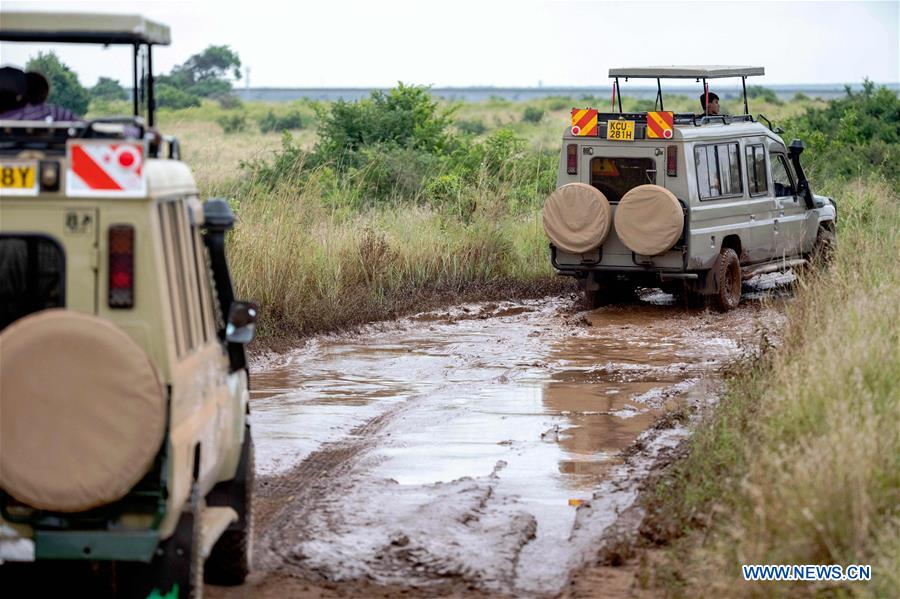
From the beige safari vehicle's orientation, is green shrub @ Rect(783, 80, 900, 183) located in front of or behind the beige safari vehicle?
in front

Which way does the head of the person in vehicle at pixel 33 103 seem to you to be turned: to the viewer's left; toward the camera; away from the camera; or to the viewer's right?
away from the camera

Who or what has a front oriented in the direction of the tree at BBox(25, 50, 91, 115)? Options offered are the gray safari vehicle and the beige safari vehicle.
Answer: the beige safari vehicle

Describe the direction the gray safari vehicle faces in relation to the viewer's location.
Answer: facing away from the viewer and to the right of the viewer

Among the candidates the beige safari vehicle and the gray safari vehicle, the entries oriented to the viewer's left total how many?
0

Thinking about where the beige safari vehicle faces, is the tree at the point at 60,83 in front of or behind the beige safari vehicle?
in front

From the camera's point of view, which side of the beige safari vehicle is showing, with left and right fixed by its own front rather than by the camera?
back

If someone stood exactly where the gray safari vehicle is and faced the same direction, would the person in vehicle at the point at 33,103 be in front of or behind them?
behind

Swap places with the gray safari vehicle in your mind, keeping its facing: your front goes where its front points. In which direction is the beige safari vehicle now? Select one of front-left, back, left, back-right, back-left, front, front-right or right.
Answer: back-right

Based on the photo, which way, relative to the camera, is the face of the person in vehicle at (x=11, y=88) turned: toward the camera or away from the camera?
away from the camera

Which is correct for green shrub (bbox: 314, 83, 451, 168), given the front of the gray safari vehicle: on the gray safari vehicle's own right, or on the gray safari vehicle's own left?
on the gray safari vehicle's own left
